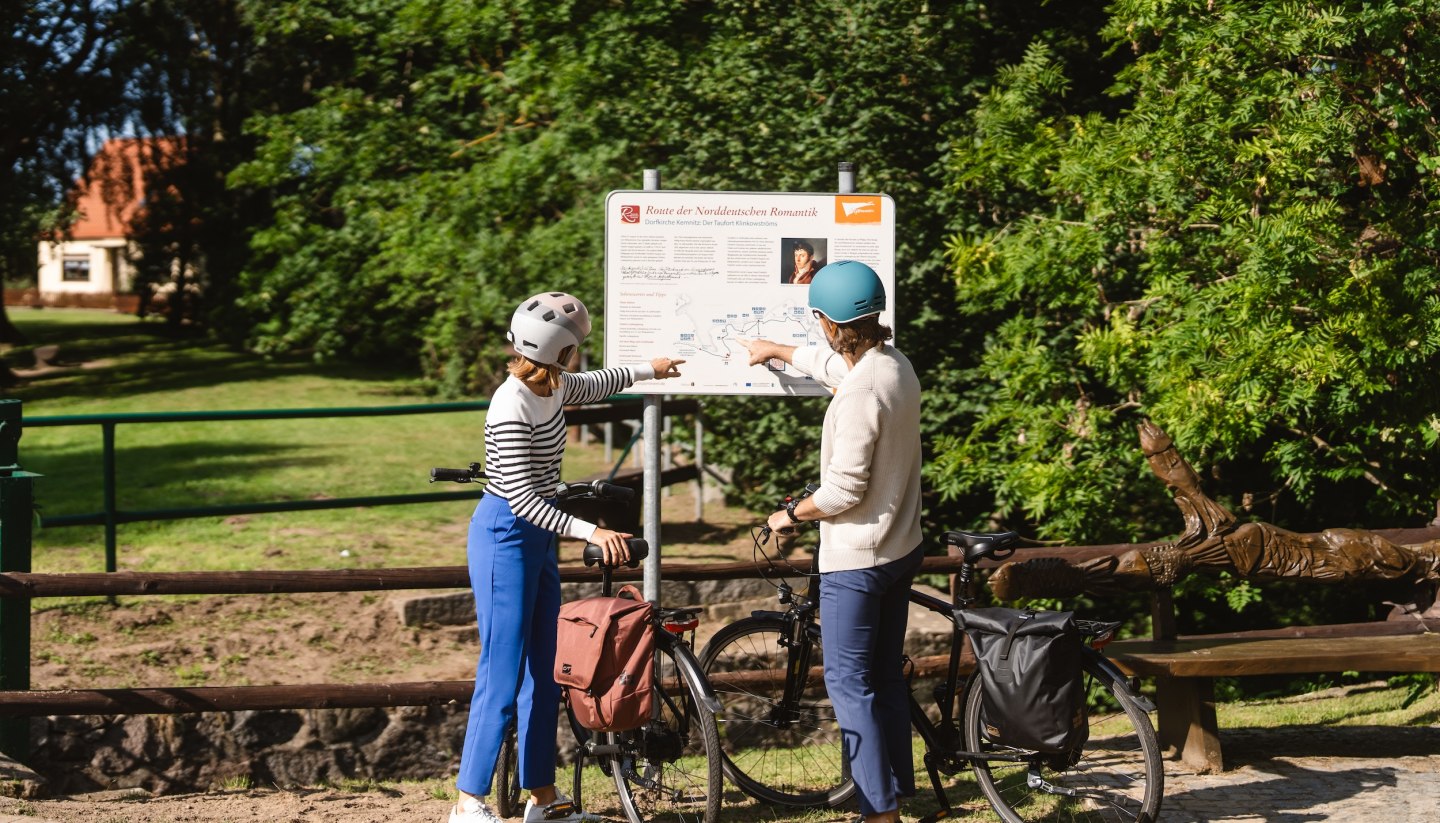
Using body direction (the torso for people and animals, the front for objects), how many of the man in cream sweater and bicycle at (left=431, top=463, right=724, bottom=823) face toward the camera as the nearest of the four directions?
0

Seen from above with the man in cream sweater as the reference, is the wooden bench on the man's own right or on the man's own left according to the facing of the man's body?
on the man's own right

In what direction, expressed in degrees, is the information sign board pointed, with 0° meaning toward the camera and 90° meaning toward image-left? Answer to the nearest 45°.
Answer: approximately 0°

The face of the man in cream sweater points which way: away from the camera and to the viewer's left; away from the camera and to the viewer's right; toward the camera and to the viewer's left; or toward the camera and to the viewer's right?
away from the camera and to the viewer's left

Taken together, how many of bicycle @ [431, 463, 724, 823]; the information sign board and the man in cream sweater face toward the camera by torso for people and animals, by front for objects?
1

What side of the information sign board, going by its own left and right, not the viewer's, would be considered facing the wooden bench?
left

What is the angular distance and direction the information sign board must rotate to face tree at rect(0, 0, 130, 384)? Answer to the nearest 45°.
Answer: approximately 135° to its right

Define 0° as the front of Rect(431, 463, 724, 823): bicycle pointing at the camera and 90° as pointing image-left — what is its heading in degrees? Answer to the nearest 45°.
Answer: approximately 135°

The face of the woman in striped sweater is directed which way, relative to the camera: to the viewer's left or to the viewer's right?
to the viewer's right

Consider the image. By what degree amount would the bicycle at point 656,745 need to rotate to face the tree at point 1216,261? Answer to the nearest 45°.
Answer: approximately 90° to its right

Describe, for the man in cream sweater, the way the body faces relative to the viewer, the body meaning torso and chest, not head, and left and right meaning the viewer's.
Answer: facing away from the viewer and to the left of the viewer

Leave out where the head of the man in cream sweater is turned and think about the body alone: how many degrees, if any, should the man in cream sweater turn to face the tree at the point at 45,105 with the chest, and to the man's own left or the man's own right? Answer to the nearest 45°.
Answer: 0° — they already face it

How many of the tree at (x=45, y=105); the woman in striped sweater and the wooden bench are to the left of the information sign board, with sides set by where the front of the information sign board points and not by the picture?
1

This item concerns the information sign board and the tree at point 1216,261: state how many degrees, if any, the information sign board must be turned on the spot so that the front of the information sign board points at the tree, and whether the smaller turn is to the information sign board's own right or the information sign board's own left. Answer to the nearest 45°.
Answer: approximately 135° to the information sign board's own left
